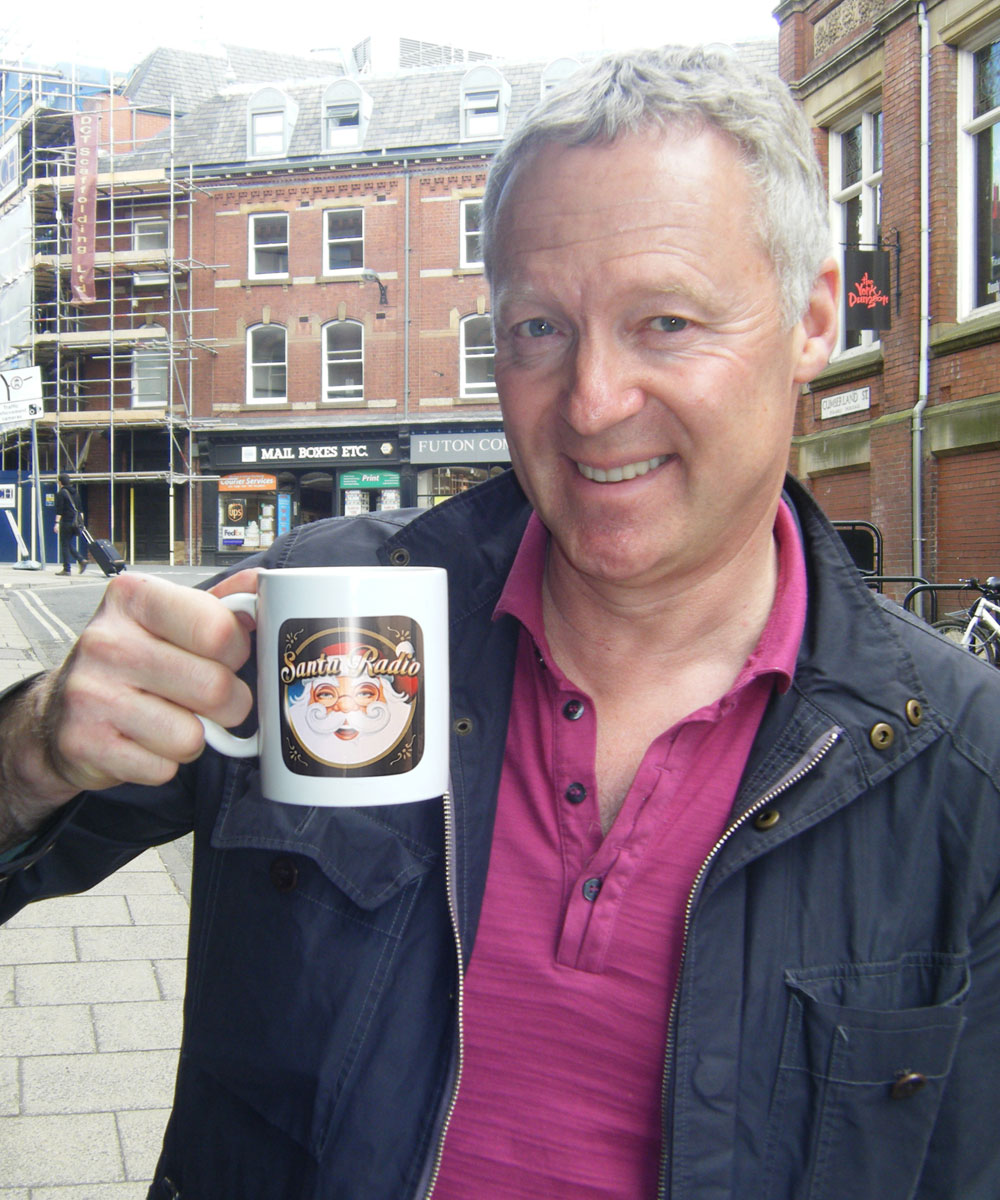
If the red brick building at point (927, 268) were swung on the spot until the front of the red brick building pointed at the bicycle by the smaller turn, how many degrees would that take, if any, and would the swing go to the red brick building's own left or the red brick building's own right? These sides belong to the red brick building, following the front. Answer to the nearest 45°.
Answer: approximately 45° to the red brick building's own left

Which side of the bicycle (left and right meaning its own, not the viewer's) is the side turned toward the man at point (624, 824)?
left

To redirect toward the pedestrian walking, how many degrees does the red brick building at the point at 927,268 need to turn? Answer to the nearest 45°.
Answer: approximately 90° to its right

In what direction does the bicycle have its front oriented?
to the viewer's left

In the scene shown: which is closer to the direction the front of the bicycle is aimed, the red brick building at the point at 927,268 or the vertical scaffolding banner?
the vertical scaffolding banner
